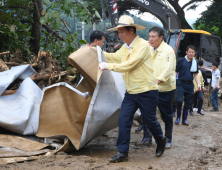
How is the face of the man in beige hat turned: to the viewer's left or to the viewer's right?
to the viewer's left

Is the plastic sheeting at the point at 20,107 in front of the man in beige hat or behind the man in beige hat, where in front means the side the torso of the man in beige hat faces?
in front

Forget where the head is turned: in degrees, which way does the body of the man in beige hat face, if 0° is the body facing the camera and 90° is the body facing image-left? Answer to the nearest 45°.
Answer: approximately 90°

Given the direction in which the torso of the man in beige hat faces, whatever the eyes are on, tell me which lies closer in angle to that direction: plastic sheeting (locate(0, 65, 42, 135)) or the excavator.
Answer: the plastic sheeting
